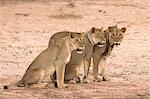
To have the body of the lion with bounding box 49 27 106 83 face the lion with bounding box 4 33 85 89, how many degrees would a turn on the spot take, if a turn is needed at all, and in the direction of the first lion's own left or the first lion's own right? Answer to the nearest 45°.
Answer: approximately 135° to the first lion's own right

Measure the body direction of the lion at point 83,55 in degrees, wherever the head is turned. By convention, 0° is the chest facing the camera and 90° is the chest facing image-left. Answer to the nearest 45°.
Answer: approximately 270°

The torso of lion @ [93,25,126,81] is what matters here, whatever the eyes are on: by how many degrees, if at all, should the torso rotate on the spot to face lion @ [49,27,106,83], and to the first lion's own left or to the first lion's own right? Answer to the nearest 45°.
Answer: approximately 90° to the first lion's own right

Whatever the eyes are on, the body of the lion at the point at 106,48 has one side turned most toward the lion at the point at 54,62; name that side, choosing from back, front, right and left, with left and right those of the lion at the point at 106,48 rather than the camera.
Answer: right

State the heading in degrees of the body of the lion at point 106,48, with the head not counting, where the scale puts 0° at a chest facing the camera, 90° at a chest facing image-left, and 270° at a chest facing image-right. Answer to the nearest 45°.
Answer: approximately 315°

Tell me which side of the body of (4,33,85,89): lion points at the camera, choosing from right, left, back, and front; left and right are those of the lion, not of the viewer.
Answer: right
